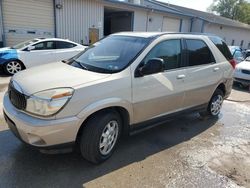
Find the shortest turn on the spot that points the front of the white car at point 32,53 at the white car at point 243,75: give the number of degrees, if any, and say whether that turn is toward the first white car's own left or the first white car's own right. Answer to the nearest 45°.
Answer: approximately 135° to the first white car's own left

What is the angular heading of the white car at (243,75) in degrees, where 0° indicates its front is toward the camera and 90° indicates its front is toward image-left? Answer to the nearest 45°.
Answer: approximately 45°

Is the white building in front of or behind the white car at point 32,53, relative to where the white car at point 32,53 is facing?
behind

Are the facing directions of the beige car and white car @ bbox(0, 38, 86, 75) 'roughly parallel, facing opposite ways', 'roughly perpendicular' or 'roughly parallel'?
roughly parallel

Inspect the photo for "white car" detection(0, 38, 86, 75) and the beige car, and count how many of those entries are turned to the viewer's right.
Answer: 0

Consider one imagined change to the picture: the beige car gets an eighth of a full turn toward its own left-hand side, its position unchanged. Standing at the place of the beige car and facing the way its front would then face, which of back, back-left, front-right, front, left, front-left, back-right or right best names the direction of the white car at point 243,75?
back-left

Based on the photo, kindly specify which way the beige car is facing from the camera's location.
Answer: facing the viewer and to the left of the viewer
